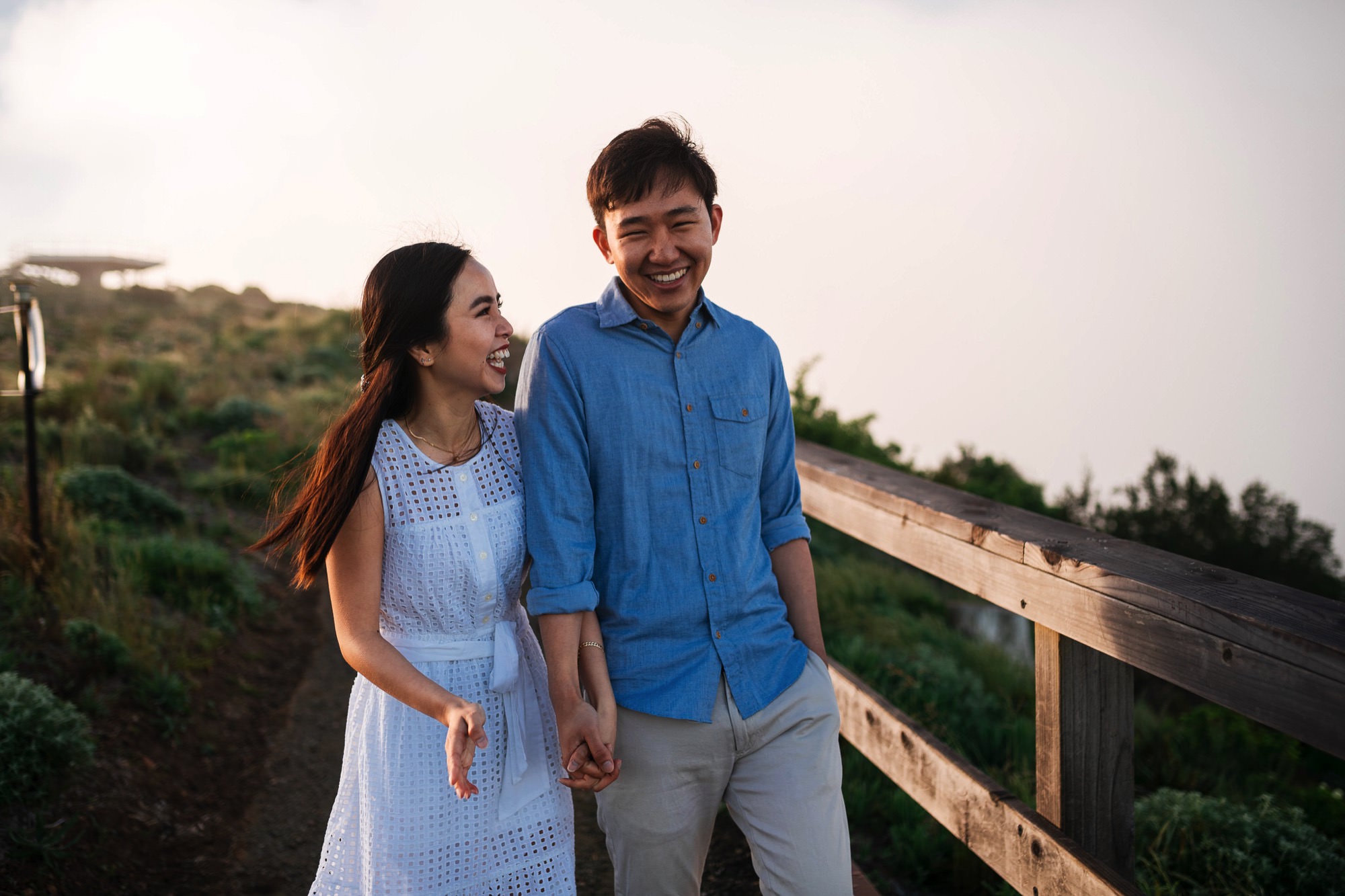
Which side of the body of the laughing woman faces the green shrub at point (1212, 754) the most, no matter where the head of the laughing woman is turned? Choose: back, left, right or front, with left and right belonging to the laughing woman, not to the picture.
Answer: left

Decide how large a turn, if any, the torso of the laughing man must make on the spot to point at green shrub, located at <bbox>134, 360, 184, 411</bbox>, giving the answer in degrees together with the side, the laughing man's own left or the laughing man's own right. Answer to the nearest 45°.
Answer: approximately 135° to the laughing man's own right

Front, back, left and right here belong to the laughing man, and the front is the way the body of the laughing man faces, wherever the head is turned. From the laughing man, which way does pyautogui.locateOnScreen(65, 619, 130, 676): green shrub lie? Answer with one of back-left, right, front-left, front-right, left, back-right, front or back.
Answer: back-right

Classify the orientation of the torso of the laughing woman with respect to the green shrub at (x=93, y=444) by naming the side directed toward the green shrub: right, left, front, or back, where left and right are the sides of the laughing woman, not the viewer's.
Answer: back

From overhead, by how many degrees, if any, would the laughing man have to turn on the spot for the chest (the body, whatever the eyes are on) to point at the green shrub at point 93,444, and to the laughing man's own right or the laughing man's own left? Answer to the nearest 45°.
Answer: approximately 135° to the laughing man's own right

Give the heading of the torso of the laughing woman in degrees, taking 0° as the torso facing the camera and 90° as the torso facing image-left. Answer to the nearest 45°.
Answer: approximately 315°

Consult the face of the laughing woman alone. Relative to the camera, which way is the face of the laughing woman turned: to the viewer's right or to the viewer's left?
to the viewer's right

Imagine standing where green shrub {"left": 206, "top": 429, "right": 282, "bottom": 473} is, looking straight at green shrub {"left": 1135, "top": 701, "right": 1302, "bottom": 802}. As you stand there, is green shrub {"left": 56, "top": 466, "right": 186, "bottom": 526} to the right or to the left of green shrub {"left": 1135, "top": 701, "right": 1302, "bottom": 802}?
right

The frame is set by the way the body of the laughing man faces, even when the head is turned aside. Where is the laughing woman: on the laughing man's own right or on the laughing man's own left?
on the laughing man's own right
